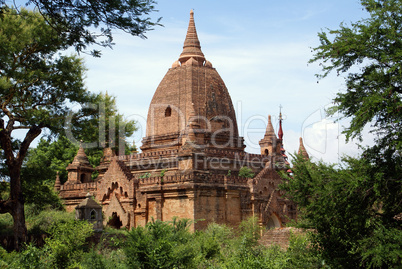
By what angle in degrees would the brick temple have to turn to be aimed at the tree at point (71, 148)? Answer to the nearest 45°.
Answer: approximately 90° to its right
